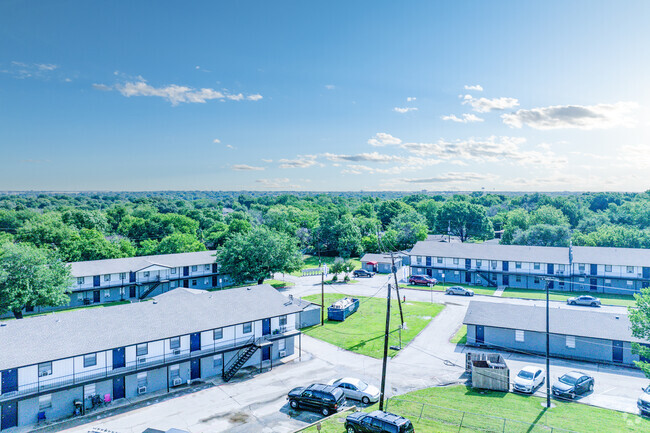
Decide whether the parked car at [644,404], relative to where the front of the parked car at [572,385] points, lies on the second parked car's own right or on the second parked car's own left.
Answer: on the second parked car's own left

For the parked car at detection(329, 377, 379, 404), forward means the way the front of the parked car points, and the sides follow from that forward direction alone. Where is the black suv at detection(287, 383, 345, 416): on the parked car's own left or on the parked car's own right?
on the parked car's own right

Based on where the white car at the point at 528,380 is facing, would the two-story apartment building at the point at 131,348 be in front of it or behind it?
in front

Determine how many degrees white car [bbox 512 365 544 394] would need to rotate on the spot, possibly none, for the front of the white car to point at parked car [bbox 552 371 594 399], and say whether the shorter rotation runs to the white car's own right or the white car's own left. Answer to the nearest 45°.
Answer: approximately 135° to the white car's own left

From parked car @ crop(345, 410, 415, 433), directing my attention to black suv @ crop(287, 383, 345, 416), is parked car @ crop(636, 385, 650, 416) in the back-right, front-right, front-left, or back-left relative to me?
back-right

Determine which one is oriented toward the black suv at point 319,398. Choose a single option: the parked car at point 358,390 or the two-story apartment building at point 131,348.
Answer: the two-story apartment building

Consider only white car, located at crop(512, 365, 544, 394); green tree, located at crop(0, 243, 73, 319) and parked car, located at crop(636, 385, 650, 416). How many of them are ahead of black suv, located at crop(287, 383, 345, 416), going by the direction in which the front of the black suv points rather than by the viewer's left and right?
1

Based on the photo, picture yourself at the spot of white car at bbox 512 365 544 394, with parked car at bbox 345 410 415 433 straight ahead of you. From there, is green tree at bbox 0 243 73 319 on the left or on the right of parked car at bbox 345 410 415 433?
right
